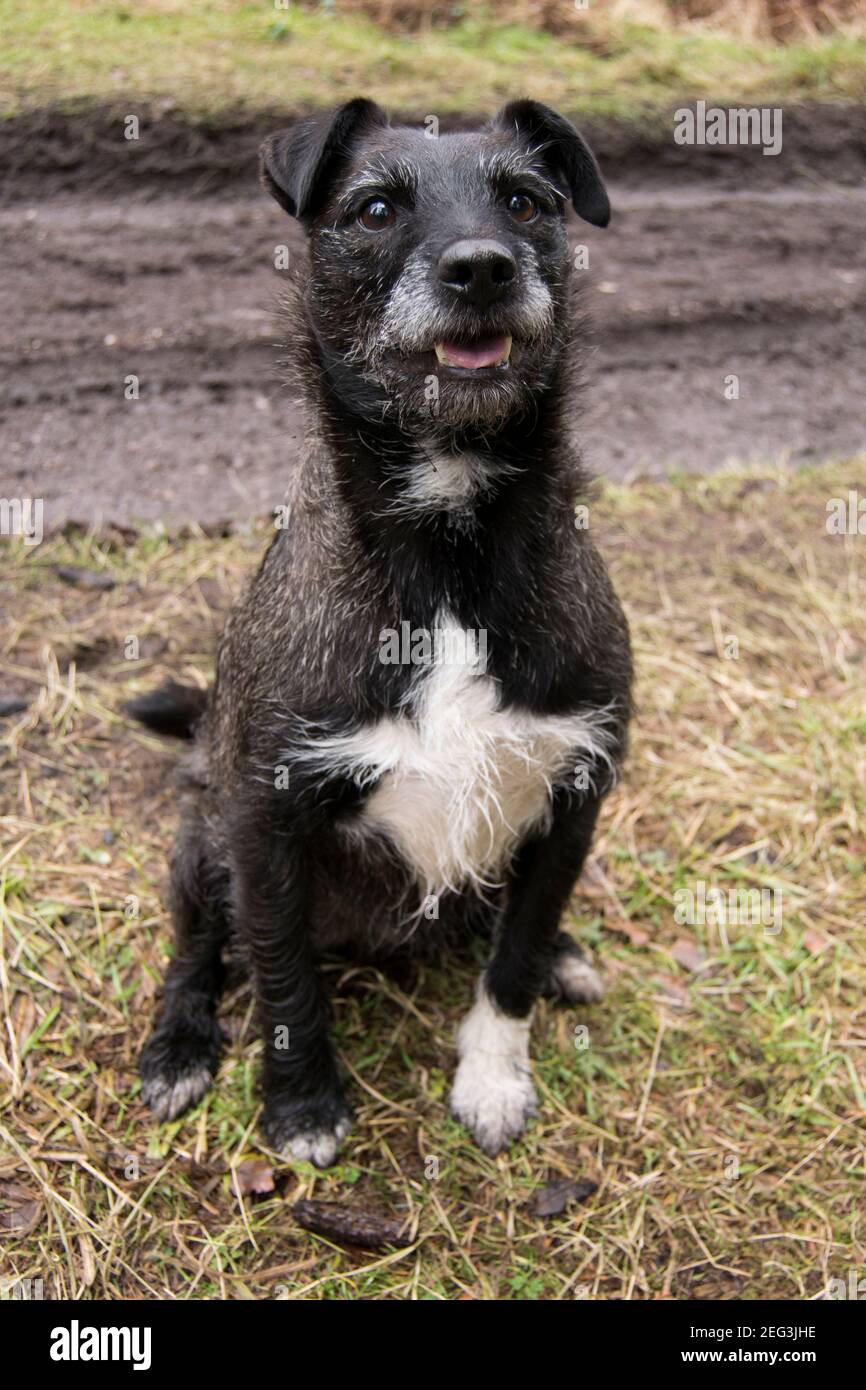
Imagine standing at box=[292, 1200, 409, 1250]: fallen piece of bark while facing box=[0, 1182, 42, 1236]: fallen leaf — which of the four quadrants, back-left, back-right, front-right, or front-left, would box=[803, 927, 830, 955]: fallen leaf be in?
back-right

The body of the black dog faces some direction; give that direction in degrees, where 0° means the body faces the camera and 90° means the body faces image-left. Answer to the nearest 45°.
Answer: approximately 0°

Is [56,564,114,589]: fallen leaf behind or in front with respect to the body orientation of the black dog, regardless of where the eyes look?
behind

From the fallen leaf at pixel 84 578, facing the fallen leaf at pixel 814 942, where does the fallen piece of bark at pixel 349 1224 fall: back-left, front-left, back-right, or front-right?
front-right
